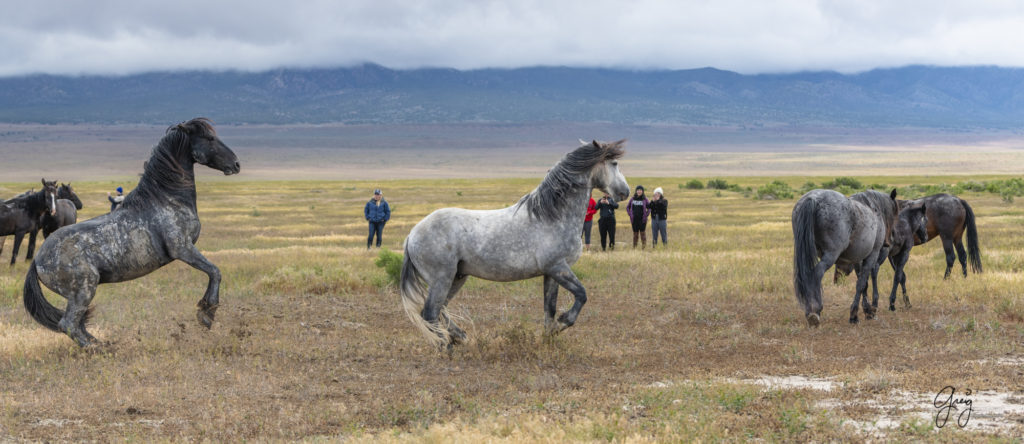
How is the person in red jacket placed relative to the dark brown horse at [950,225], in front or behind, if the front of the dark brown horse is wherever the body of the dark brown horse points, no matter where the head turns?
in front

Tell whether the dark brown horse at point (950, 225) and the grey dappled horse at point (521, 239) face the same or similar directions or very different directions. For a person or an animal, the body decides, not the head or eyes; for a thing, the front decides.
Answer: very different directions

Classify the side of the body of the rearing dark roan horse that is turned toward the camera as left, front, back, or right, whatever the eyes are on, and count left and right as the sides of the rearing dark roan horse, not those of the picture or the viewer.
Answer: right

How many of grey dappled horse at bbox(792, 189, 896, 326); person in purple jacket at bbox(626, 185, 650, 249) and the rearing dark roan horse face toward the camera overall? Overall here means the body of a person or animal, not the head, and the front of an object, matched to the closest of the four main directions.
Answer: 1

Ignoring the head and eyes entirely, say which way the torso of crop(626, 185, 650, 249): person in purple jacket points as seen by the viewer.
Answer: toward the camera

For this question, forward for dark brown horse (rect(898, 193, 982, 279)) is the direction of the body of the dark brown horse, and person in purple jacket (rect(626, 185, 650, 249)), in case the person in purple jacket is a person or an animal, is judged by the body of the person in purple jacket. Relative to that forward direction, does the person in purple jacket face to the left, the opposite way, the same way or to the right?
to the left

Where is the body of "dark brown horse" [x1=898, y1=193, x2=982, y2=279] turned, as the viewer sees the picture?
to the viewer's left

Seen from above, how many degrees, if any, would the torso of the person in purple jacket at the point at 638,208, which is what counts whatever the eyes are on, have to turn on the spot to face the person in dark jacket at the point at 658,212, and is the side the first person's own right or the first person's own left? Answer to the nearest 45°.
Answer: approximately 135° to the first person's own left

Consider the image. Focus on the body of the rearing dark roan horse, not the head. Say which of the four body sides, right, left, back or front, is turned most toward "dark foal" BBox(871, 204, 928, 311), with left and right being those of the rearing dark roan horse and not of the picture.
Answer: front

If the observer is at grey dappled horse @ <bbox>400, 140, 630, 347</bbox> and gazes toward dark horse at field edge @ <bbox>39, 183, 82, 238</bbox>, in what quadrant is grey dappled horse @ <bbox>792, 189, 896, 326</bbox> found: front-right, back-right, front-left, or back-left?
back-right

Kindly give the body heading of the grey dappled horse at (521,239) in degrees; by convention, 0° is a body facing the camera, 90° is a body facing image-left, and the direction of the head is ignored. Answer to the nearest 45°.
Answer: approximately 270°

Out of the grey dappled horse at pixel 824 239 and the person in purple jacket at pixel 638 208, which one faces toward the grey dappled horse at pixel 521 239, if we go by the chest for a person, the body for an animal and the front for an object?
the person in purple jacket

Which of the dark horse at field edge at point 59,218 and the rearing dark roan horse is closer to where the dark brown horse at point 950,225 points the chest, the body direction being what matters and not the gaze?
the dark horse at field edge

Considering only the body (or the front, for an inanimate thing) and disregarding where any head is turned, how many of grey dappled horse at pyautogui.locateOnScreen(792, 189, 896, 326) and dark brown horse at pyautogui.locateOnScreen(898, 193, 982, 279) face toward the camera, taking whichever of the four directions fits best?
0

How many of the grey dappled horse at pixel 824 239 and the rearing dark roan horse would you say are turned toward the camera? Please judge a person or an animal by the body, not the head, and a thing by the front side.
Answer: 0

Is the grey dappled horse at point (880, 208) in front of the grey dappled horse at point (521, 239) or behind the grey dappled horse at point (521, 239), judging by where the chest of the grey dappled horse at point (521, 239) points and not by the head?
in front
